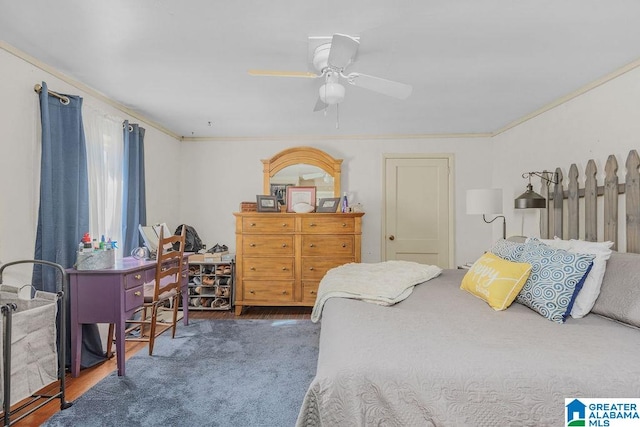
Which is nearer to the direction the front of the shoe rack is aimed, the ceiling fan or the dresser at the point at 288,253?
the ceiling fan

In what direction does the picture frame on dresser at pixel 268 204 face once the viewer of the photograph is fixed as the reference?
facing the viewer

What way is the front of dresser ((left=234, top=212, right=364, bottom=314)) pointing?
toward the camera

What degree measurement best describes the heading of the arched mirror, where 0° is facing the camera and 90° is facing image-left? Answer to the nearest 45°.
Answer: approximately 0°

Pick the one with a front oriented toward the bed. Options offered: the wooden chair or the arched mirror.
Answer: the arched mirror

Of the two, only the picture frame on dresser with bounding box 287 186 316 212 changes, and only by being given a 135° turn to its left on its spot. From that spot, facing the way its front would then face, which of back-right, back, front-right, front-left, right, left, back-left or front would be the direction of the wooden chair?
back

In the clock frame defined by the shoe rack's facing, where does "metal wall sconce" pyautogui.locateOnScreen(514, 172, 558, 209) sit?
The metal wall sconce is roughly at 10 o'clock from the shoe rack.

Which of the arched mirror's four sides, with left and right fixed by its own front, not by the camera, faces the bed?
front

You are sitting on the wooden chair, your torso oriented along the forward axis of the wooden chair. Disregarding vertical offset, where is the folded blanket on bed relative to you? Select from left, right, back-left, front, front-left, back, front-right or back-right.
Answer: back

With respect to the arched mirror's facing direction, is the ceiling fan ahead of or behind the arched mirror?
ahead

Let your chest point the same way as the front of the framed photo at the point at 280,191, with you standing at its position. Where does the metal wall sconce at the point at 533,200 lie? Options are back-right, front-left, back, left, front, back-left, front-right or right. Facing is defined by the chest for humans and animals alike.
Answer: front-left

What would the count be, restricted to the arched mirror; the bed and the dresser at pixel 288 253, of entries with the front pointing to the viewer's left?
1

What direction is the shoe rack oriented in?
toward the camera

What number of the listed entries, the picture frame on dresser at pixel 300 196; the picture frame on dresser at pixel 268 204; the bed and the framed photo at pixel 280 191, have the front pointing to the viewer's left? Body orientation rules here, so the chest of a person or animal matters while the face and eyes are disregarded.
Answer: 1

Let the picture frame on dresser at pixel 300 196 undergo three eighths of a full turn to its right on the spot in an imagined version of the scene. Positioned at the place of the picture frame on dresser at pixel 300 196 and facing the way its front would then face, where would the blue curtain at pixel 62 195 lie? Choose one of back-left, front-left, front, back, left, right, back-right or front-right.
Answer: left

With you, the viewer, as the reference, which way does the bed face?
facing to the left of the viewer

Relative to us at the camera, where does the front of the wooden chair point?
facing away from the viewer and to the left of the viewer

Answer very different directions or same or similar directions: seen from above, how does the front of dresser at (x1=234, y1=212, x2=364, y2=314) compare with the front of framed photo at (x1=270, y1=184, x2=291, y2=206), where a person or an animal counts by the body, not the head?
same or similar directions
